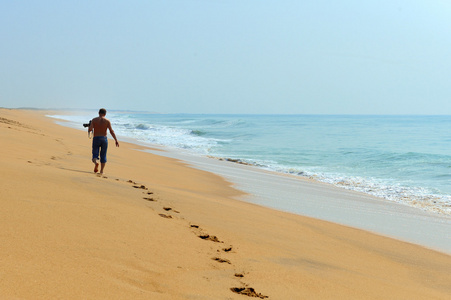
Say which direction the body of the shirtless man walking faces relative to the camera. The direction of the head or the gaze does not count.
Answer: away from the camera
